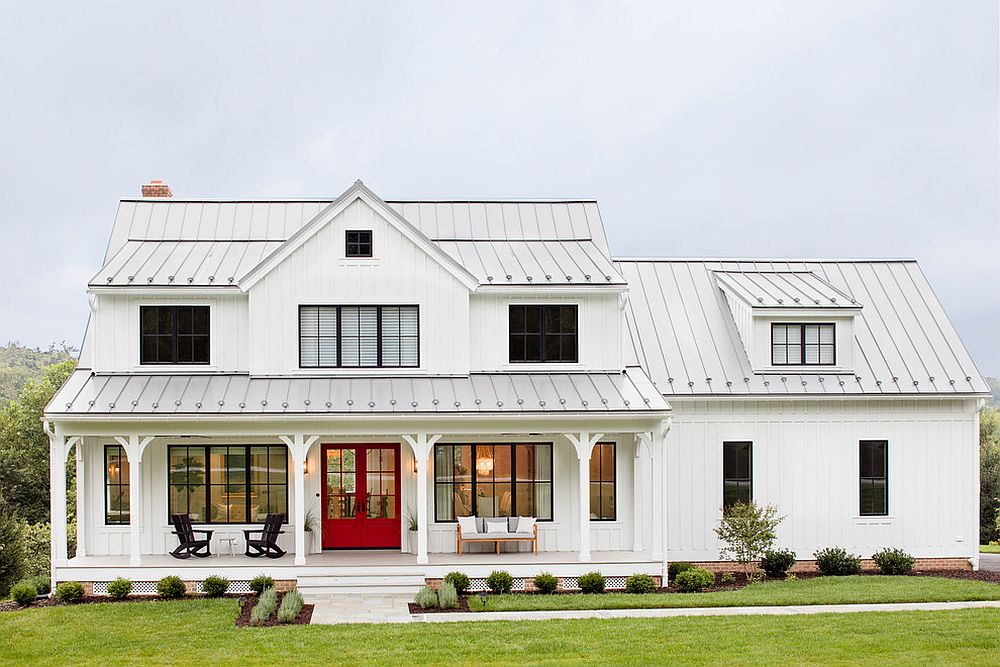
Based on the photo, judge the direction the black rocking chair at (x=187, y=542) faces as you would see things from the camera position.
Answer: facing the viewer and to the right of the viewer

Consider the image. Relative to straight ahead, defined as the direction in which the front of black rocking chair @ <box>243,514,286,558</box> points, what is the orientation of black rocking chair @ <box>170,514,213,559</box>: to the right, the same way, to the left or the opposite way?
to the left

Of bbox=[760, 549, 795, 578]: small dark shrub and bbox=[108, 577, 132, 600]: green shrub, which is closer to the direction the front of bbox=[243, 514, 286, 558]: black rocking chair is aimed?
the green shrub

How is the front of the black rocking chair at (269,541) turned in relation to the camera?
facing the viewer and to the left of the viewer

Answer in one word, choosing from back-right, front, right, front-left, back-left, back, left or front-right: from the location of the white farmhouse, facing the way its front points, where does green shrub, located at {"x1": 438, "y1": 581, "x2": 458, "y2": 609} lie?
front

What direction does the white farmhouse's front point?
toward the camera

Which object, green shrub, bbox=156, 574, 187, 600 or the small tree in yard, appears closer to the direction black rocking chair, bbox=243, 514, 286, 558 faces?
the green shrub

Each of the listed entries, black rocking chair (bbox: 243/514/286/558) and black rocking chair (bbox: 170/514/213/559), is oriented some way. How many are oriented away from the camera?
0
